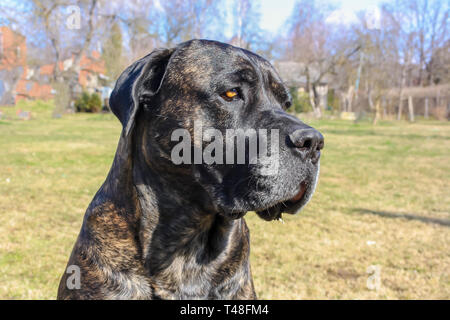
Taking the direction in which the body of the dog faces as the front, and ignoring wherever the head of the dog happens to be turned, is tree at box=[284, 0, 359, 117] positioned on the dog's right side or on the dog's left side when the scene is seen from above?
on the dog's left side

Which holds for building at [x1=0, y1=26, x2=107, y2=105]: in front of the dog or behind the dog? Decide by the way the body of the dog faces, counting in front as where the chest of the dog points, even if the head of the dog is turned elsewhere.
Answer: behind

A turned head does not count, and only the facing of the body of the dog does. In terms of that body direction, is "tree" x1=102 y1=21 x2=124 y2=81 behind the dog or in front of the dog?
behind

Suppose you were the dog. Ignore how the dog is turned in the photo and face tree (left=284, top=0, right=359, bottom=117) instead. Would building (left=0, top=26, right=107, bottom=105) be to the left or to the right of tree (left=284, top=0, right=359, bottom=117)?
left

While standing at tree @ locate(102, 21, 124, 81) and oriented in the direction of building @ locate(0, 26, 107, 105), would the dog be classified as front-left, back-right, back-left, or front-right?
back-left

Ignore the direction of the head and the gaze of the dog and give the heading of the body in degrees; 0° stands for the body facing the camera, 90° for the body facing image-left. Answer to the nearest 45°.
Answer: approximately 315°
